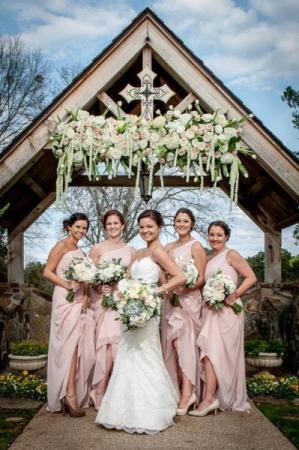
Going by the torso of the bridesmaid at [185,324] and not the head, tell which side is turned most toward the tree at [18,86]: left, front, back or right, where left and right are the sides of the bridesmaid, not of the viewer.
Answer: right

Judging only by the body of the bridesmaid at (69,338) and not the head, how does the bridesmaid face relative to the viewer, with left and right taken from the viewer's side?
facing the viewer and to the right of the viewer

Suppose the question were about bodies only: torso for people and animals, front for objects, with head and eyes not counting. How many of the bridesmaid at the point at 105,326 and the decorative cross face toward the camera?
2

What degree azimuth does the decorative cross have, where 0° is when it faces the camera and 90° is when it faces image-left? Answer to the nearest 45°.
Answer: approximately 0°

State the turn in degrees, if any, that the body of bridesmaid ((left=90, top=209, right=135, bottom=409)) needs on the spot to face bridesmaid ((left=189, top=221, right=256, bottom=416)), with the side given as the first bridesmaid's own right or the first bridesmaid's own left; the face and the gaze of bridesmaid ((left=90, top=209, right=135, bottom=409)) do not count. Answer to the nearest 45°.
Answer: approximately 90° to the first bridesmaid's own left

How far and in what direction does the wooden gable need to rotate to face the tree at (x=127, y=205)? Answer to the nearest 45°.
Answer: approximately 180°

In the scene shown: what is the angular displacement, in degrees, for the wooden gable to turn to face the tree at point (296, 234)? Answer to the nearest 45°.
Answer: approximately 135° to its left
